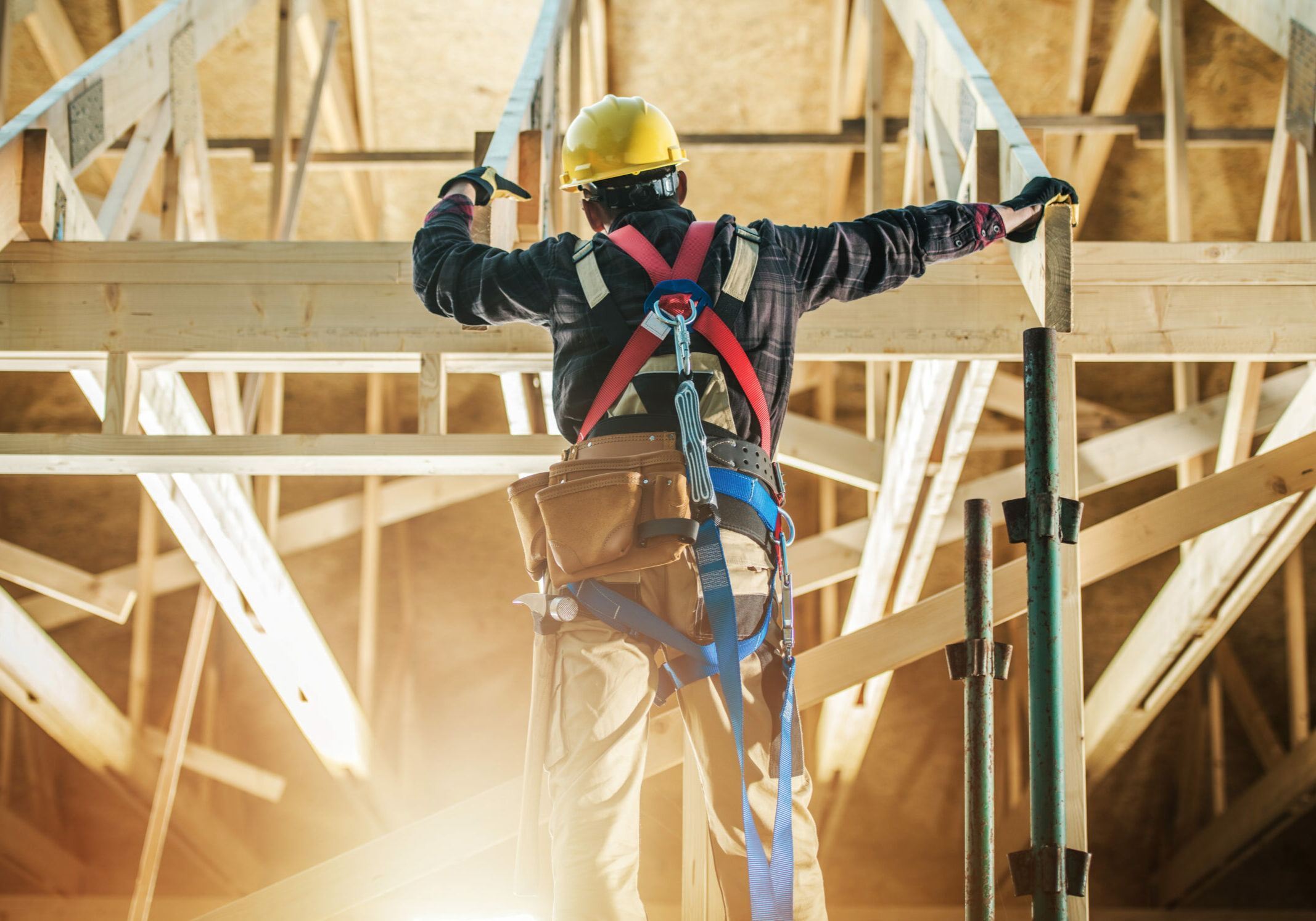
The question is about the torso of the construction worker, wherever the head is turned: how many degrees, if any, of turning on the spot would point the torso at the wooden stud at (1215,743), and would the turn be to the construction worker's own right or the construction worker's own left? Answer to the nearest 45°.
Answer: approximately 45° to the construction worker's own right

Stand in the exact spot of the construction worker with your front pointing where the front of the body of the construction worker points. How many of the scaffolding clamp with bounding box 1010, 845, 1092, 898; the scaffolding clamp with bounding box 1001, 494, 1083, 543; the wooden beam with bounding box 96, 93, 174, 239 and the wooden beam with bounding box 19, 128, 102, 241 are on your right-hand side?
2

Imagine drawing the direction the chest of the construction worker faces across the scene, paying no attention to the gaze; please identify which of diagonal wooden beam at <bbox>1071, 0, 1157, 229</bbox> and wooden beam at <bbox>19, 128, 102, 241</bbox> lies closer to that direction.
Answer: the diagonal wooden beam

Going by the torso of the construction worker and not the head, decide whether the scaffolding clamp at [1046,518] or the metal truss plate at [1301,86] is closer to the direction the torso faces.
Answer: the metal truss plate

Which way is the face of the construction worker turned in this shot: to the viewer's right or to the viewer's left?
to the viewer's left

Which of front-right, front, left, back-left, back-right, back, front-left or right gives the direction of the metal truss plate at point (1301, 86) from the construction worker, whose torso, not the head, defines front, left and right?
front-right

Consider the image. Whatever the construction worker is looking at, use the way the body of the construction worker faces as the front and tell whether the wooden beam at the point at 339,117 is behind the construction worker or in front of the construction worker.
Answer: in front

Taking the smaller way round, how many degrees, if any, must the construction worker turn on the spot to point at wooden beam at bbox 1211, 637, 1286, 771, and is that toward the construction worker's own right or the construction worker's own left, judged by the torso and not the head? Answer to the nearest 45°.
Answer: approximately 45° to the construction worker's own right

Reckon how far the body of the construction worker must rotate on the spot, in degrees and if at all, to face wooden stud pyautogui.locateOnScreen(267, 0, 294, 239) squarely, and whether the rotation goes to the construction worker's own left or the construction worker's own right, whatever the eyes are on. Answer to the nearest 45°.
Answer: approximately 45° to the construction worker's own left

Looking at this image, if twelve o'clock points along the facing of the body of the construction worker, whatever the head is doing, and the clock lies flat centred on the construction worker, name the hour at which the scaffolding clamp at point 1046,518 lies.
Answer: The scaffolding clamp is roughly at 3 o'clock from the construction worker.

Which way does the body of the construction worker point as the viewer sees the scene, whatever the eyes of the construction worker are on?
away from the camera
